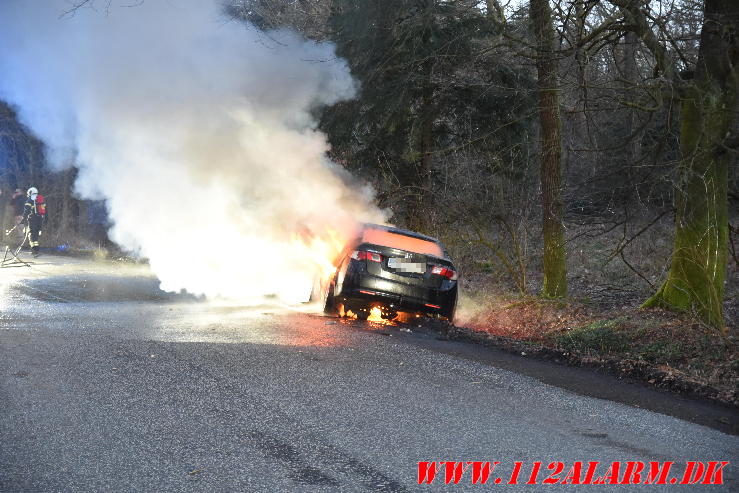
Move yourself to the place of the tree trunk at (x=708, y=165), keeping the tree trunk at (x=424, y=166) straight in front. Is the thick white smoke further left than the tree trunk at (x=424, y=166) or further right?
left

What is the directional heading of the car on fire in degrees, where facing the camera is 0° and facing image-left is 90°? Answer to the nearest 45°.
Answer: approximately 180°

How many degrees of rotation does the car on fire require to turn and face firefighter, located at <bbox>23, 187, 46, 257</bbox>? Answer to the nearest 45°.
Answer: approximately 45° to its left

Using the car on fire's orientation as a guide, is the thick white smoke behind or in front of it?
in front

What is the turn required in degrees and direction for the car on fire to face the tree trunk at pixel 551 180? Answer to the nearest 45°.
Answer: approximately 45° to its right

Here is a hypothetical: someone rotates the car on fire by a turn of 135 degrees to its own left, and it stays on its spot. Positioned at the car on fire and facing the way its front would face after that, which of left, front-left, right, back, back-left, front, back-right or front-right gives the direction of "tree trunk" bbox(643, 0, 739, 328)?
back-left

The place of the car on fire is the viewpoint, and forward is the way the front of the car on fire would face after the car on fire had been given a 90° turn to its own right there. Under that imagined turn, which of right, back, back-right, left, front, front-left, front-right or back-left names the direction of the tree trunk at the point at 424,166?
left

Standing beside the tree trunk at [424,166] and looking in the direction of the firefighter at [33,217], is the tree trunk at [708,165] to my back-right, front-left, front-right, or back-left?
back-left
